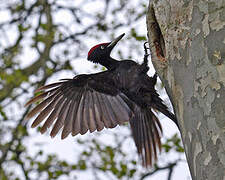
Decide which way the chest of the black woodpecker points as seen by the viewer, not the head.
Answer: to the viewer's right
